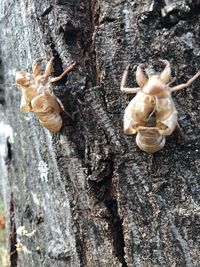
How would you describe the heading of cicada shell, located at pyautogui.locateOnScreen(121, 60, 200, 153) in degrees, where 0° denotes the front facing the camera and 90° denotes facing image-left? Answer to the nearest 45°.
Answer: approximately 180°
